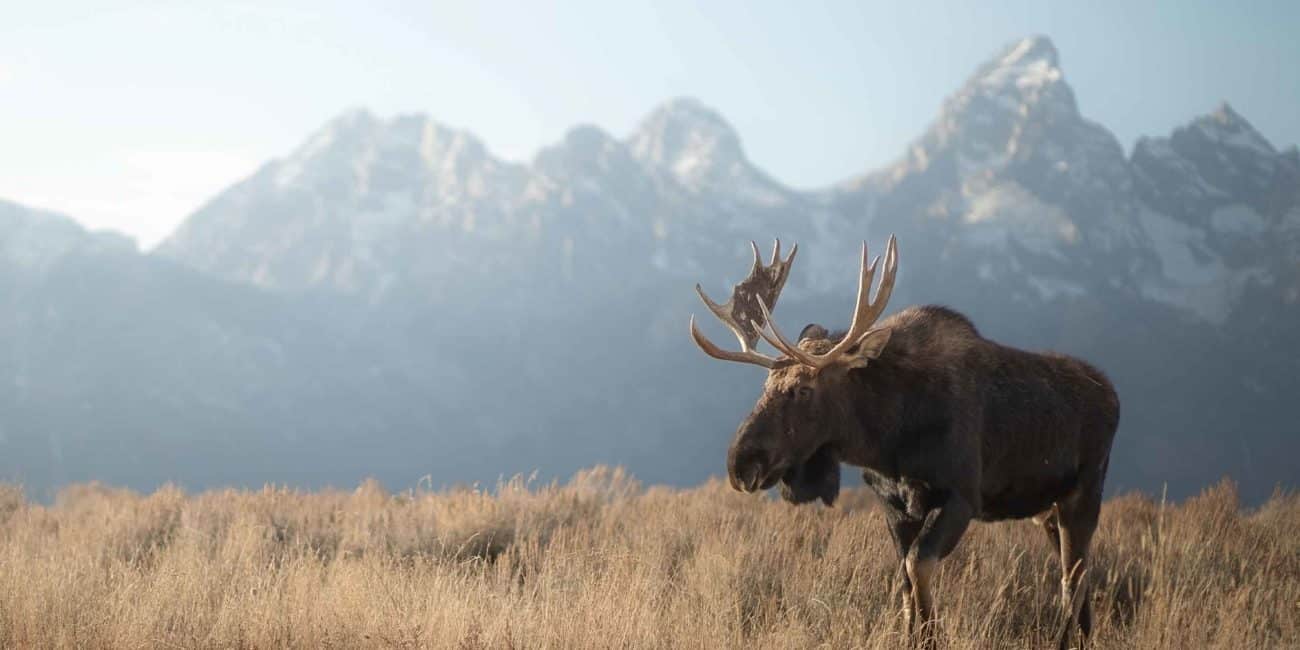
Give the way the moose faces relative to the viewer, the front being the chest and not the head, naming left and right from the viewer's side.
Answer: facing the viewer and to the left of the viewer
